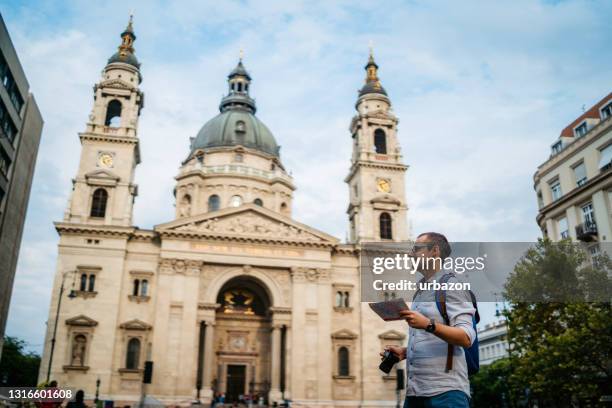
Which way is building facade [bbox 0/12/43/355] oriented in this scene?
to the viewer's right

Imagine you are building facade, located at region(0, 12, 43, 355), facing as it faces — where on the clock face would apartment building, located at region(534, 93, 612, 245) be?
The apartment building is roughly at 1 o'clock from the building facade.

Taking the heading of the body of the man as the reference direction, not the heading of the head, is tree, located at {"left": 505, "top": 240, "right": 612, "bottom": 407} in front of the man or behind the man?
behind

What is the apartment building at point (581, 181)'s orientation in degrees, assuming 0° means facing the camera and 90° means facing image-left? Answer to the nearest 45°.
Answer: approximately 45°

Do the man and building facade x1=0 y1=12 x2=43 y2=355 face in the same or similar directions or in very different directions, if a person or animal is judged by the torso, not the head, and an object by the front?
very different directions

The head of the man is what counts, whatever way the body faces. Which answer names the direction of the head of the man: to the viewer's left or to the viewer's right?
to the viewer's left

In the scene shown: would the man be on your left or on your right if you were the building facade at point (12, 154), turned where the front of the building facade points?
on your right

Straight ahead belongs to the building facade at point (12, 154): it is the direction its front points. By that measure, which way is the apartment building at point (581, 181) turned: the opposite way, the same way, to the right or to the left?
the opposite way

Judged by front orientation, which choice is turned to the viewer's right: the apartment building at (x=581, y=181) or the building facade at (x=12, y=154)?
the building facade

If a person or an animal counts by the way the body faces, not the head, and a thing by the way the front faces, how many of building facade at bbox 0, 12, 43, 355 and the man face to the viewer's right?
1
